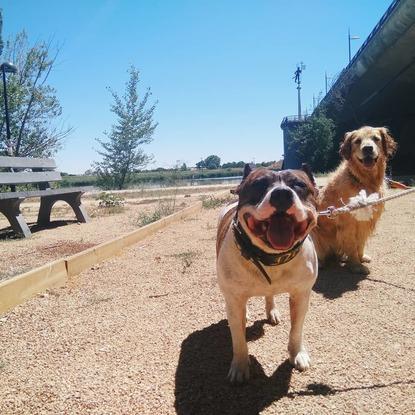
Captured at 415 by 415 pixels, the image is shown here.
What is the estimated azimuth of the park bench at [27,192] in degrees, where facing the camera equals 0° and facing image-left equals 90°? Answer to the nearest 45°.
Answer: approximately 315°

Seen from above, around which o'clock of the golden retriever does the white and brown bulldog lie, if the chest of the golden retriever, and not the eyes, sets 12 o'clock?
The white and brown bulldog is roughly at 2 o'clock from the golden retriever.

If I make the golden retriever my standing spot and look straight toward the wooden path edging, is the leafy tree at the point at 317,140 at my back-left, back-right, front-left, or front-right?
back-right

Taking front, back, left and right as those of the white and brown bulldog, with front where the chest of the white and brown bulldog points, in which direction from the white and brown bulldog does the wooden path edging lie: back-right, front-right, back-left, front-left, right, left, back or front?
back-right

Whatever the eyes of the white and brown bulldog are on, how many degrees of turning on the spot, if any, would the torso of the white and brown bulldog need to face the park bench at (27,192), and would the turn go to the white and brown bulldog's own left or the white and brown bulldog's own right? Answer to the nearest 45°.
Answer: approximately 135° to the white and brown bulldog's own right

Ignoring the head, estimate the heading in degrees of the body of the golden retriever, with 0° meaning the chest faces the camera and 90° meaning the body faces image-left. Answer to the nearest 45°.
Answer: approximately 315°

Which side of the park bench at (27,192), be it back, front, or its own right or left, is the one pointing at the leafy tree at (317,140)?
left
